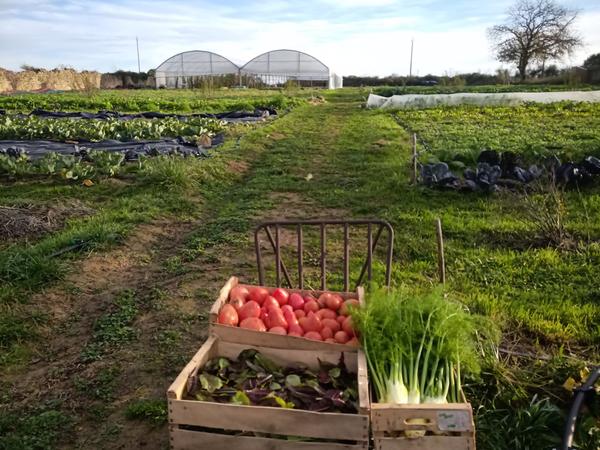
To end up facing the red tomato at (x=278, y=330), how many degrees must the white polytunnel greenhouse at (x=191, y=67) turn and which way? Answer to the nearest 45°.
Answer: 0° — it already faces it

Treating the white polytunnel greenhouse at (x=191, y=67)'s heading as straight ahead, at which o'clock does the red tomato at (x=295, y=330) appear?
The red tomato is roughly at 12 o'clock from the white polytunnel greenhouse.

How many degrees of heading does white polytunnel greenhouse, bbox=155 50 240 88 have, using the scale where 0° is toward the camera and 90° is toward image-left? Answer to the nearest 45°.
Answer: approximately 0°

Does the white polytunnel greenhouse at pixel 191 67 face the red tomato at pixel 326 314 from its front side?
yes

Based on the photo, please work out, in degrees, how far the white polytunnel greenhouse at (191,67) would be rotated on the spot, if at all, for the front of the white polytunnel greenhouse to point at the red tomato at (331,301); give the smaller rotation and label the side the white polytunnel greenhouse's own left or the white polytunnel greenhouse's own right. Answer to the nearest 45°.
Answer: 0° — it already faces it

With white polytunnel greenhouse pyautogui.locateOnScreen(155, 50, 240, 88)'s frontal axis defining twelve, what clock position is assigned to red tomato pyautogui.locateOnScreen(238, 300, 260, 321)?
The red tomato is roughly at 12 o'clock from the white polytunnel greenhouse.

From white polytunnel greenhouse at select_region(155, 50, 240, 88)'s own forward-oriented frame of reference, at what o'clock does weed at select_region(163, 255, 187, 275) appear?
The weed is roughly at 12 o'clock from the white polytunnel greenhouse.
